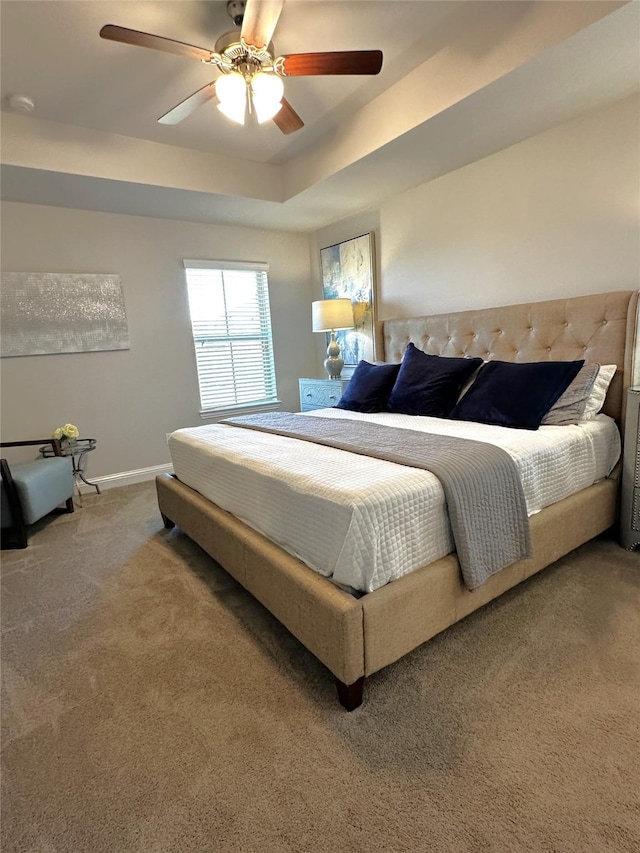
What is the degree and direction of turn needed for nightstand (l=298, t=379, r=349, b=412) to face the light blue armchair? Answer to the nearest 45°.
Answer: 0° — it already faces it

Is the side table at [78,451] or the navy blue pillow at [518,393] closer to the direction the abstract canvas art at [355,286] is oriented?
the side table

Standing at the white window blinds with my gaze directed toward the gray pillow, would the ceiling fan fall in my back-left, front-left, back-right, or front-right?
front-right

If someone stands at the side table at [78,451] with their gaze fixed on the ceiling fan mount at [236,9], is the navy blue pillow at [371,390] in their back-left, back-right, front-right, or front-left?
front-left

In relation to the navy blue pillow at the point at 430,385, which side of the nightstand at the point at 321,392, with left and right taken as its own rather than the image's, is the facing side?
left

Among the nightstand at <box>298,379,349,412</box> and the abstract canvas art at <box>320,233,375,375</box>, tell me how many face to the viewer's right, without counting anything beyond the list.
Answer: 0

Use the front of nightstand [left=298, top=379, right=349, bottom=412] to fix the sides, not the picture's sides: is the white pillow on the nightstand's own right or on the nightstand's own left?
on the nightstand's own left

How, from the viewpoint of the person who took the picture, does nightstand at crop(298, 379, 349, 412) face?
facing the viewer and to the left of the viewer

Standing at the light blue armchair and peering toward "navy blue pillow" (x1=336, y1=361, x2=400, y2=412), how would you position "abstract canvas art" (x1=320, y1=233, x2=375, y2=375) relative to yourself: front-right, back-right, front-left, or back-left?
front-left

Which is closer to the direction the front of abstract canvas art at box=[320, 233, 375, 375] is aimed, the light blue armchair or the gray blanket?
the light blue armchair

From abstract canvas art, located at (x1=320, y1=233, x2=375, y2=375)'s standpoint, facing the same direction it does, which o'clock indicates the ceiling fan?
The ceiling fan is roughly at 11 o'clock from the abstract canvas art.
